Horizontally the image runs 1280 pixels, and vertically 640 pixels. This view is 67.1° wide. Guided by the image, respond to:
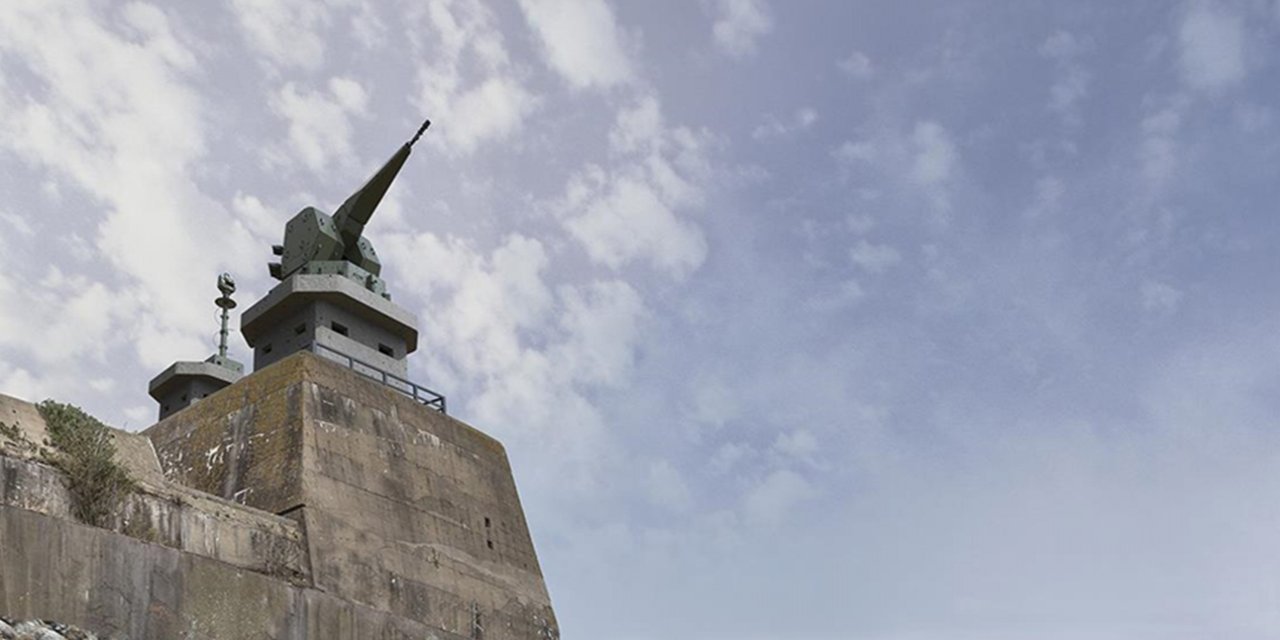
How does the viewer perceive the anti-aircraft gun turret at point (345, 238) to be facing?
facing the viewer and to the right of the viewer
